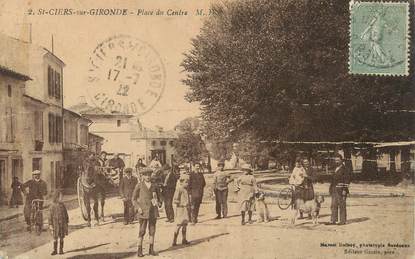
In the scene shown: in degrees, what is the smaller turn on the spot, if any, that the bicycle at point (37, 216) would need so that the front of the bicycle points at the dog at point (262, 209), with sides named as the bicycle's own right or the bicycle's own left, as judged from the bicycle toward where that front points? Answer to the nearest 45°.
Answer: approximately 90° to the bicycle's own left

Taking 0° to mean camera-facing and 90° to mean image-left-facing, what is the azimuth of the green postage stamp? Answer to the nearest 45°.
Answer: approximately 0°

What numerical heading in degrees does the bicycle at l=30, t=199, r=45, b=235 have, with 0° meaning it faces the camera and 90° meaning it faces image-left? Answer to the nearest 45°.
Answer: approximately 0°
